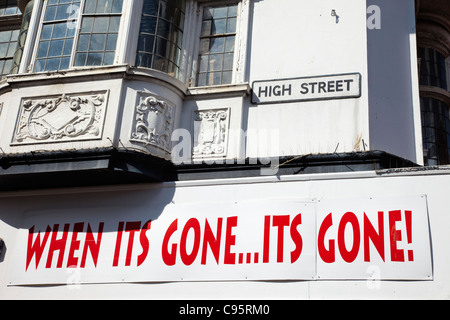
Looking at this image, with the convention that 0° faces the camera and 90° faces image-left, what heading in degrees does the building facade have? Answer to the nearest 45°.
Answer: approximately 0°
